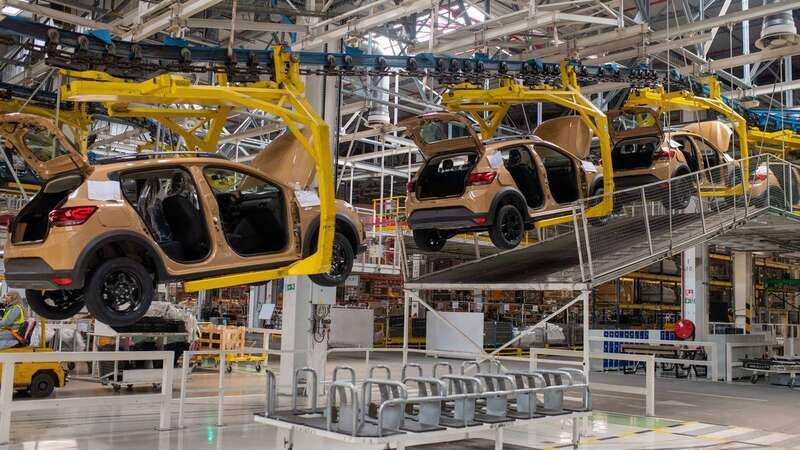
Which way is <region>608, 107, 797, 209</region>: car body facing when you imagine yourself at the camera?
facing away from the viewer and to the right of the viewer

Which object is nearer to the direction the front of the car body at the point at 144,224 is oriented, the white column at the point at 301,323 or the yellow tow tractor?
the white column

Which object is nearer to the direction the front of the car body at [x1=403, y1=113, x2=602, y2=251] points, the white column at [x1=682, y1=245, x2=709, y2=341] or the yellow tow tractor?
the white column

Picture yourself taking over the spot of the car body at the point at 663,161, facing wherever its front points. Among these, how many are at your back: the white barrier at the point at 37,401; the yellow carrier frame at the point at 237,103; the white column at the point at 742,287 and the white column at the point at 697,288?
2

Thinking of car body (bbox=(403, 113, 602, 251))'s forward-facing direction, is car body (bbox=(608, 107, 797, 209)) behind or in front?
in front

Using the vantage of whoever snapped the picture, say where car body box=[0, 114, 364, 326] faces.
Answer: facing away from the viewer and to the right of the viewer

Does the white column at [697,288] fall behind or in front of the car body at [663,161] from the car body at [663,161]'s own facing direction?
in front

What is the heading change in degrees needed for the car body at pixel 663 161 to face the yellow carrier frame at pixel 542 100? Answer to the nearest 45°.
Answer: approximately 180°

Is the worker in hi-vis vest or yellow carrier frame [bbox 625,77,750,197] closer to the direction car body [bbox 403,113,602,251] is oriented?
the yellow carrier frame

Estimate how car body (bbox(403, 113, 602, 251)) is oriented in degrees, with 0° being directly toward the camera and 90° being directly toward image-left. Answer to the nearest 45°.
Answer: approximately 225°
